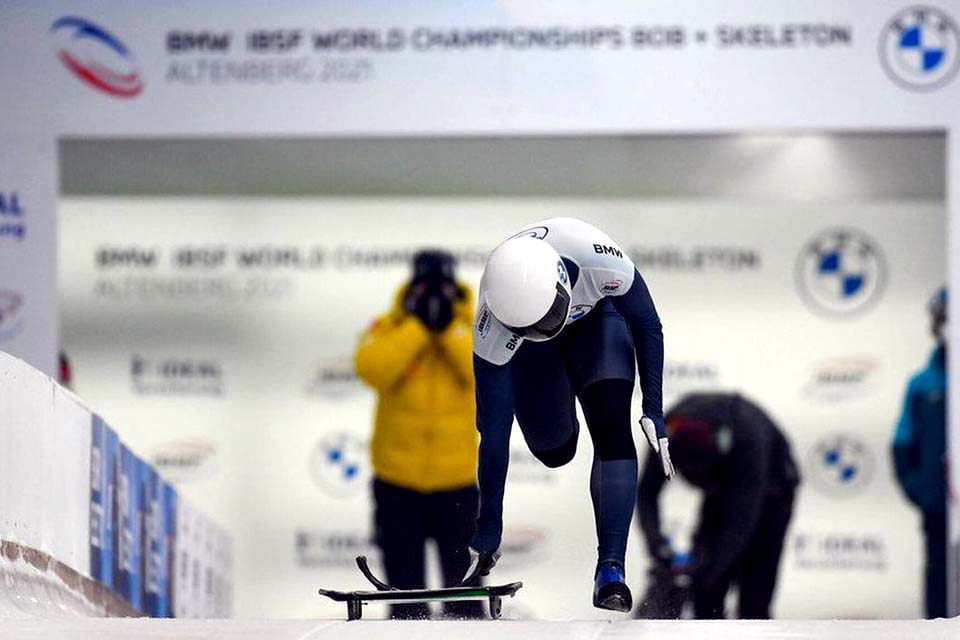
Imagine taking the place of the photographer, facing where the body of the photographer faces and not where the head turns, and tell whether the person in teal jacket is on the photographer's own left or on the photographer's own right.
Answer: on the photographer's own left

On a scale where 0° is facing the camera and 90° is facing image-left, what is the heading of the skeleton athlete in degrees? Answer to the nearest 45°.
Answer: approximately 0°

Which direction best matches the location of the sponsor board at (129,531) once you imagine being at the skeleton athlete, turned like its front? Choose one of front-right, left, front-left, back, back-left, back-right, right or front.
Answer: back-right

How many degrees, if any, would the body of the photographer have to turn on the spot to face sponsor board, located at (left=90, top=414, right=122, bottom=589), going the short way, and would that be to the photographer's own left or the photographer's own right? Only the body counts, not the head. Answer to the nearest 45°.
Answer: approximately 45° to the photographer's own right

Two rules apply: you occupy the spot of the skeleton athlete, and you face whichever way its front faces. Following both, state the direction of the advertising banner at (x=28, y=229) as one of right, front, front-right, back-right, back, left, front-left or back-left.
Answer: back-right

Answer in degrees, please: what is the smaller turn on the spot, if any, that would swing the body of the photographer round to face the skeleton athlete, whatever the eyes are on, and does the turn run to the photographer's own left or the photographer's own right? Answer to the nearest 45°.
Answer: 0° — they already face it

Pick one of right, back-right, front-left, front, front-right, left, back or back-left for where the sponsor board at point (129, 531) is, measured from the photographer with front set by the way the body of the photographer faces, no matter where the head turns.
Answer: front-right

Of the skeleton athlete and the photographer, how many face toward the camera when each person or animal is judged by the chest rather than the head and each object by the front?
2
